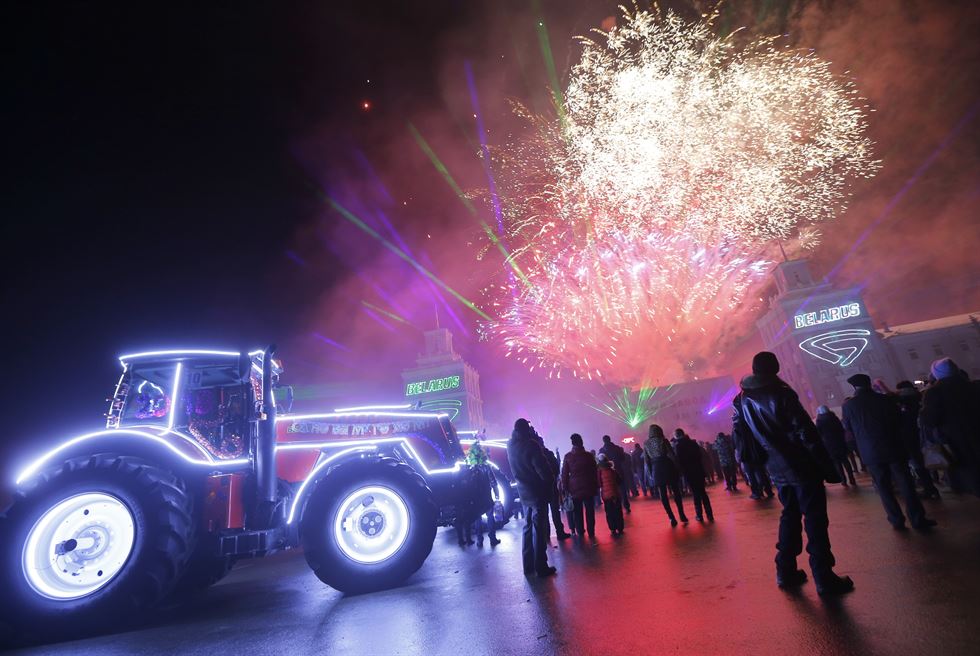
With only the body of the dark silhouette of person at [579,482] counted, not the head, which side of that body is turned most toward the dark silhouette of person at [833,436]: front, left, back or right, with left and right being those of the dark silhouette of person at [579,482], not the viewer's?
right

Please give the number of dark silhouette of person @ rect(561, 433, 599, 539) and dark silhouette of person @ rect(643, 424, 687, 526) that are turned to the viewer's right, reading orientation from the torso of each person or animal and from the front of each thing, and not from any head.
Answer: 0

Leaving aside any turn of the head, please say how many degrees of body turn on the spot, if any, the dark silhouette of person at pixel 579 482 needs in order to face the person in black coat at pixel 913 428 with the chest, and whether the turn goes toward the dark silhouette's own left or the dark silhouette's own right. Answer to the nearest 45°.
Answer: approximately 90° to the dark silhouette's own right

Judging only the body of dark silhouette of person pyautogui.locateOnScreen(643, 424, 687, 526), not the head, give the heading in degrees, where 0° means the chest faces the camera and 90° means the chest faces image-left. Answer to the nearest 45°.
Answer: approximately 180°

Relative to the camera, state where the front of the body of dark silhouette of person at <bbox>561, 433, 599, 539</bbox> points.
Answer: away from the camera

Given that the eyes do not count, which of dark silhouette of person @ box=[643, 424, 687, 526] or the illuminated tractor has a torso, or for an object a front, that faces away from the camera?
the dark silhouette of person

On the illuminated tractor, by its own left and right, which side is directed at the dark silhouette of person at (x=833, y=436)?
front

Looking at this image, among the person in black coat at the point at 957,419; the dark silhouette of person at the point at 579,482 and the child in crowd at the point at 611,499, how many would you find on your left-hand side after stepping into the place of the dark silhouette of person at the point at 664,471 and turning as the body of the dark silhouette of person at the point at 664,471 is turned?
2

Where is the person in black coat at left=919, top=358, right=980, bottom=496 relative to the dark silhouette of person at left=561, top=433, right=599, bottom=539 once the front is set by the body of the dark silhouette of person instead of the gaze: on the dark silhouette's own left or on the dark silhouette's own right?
on the dark silhouette's own right

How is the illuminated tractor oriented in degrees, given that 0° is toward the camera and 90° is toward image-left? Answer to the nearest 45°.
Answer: approximately 270°

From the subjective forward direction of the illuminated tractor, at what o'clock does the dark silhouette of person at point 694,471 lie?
The dark silhouette of person is roughly at 12 o'clock from the illuminated tractor.

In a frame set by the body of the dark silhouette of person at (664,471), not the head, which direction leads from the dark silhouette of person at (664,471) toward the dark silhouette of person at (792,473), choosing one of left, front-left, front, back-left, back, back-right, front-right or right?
back

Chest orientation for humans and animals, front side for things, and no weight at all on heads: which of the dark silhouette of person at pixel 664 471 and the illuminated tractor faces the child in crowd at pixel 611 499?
the illuminated tractor

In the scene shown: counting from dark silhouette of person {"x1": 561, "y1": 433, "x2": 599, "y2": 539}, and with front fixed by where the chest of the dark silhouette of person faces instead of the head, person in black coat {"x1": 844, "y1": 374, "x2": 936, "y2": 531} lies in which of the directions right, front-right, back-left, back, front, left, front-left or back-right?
back-right
